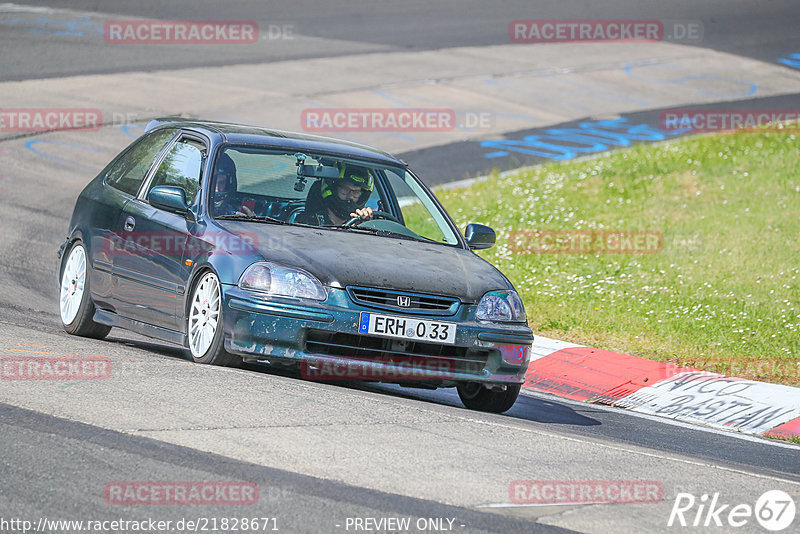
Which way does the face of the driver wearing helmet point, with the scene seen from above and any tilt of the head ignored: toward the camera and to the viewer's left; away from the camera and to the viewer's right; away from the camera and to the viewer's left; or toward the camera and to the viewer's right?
toward the camera and to the viewer's right

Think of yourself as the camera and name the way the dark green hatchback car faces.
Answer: facing the viewer and to the right of the viewer
